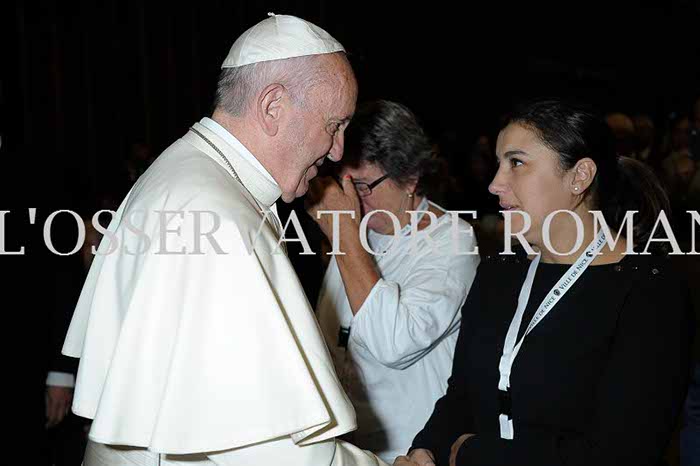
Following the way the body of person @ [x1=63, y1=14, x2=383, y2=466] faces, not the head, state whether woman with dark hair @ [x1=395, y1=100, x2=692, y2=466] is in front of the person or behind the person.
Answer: in front

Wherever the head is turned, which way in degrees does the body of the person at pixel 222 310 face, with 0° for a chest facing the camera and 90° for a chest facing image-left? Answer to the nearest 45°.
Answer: approximately 270°

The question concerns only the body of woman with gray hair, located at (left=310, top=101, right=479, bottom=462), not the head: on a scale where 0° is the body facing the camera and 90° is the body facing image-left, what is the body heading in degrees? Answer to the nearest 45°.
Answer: approximately 45°

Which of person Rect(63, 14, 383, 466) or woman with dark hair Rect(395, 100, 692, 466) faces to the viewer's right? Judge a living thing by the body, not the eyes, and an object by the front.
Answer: the person

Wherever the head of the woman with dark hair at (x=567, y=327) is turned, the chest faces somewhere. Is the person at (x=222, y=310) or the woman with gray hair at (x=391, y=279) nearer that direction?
the person

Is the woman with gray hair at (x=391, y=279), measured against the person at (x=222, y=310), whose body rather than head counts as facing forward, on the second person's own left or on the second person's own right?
on the second person's own left

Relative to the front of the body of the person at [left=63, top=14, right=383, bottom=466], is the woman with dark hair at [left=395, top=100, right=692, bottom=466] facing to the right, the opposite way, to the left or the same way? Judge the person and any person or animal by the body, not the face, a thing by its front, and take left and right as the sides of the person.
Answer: the opposite way

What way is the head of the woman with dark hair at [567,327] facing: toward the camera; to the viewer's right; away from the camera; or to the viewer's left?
to the viewer's left

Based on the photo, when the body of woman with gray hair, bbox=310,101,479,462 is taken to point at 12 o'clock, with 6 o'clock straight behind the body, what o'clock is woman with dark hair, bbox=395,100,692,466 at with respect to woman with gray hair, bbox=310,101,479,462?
woman with dark hair, bbox=395,100,692,466 is roughly at 9 o'clock from woman with gray hair, bbox=310,101,479,462.

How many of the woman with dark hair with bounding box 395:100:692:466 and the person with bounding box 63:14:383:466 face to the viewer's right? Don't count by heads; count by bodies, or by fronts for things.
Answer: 1

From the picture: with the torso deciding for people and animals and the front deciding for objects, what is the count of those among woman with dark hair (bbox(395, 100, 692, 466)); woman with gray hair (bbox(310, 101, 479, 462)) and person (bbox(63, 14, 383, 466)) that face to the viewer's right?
1

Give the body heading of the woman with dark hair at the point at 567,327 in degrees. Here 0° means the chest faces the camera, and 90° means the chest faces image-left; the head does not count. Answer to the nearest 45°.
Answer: approximately 45°
